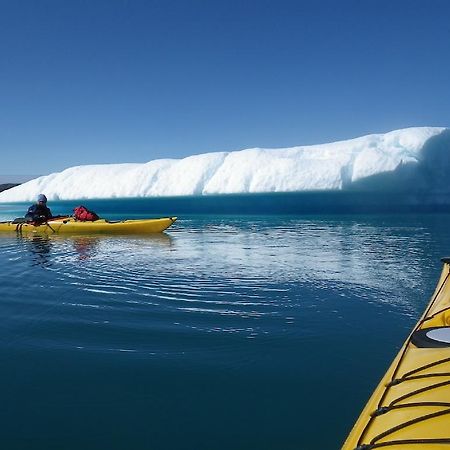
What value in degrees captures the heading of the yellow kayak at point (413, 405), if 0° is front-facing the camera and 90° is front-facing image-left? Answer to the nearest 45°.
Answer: approximately 180°

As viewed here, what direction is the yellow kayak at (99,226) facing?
to the viewer's right

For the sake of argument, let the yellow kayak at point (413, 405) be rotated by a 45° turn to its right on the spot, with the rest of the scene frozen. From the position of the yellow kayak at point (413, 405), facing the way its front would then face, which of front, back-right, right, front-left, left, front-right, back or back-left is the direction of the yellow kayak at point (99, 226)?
left

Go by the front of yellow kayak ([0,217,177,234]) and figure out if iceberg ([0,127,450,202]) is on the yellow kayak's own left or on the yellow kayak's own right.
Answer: on the yellow kayak's own left

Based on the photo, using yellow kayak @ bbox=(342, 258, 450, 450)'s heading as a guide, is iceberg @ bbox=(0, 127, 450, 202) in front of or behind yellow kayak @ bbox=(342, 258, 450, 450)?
in front

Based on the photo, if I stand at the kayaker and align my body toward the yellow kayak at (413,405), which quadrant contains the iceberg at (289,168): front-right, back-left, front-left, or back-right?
back-left

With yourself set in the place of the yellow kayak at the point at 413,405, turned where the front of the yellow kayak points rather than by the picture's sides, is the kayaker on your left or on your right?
on your left
